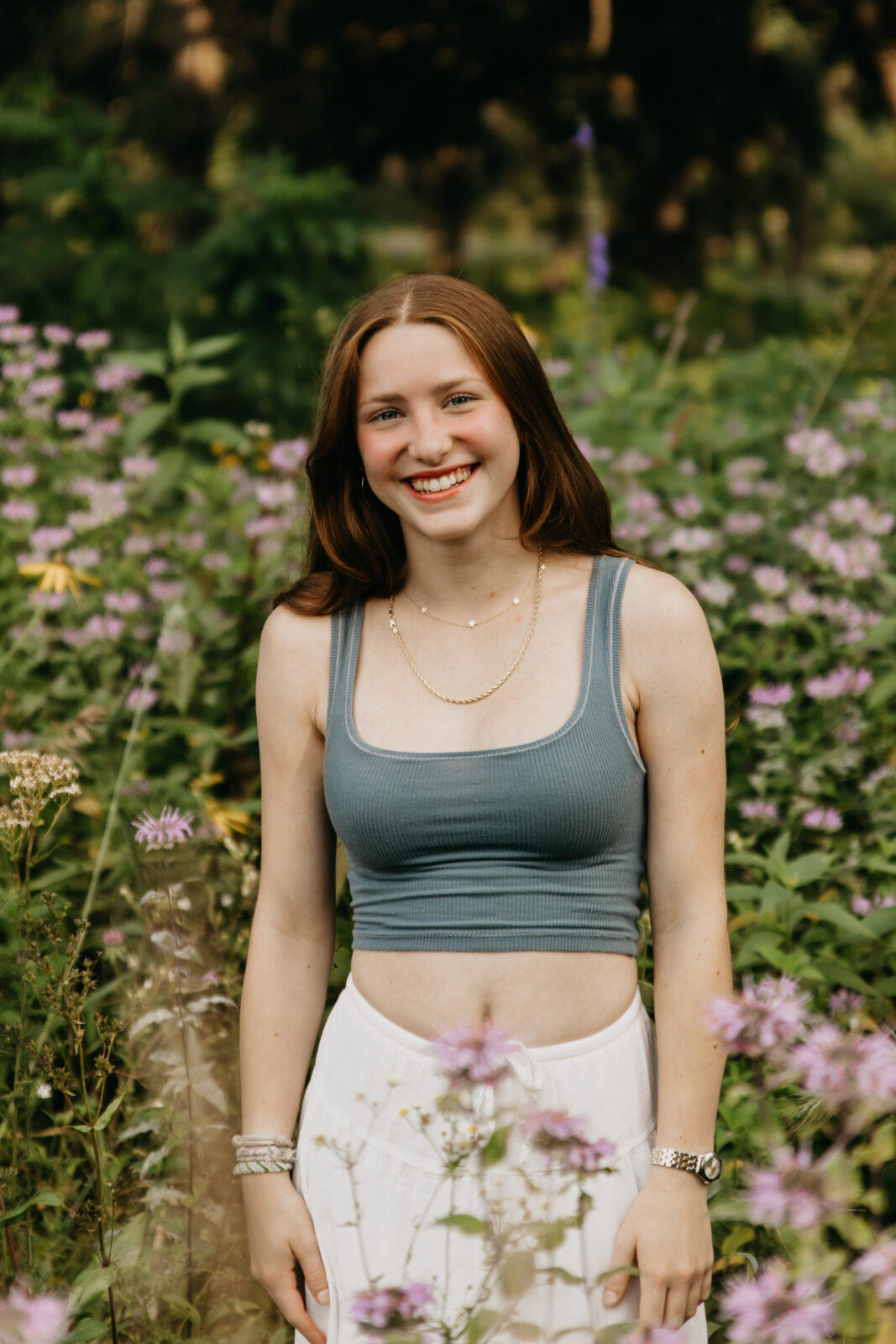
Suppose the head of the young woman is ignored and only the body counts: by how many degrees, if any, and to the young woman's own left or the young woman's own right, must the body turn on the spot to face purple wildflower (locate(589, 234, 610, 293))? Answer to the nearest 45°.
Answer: approximately 180°

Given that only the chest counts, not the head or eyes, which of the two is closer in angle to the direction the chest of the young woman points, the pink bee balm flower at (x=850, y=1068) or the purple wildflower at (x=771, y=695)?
the pink bee balm flower

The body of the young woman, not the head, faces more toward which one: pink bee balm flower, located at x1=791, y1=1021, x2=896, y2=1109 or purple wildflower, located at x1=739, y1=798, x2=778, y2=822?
the pink bee balm flower

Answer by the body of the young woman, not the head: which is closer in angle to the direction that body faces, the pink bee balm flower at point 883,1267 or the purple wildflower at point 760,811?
the pink bee balm flower

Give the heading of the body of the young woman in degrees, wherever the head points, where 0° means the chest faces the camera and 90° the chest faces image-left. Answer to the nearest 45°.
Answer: approximately 0°

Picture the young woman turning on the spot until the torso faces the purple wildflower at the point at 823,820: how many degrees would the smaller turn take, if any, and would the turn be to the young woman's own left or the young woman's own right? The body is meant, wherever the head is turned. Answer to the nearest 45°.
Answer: approximately 135° to the young woman's own left
